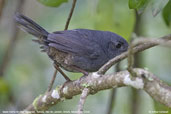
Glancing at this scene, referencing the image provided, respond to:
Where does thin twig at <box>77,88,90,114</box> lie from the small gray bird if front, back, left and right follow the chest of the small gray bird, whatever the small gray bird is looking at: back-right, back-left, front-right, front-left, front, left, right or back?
right

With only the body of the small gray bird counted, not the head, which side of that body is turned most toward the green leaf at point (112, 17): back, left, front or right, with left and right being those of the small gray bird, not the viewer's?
front

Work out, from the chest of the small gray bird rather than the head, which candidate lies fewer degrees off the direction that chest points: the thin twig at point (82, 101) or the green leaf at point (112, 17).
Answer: the green leaf

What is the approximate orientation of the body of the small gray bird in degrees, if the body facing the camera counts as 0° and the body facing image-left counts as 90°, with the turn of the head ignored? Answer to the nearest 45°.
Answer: approximately 270°
